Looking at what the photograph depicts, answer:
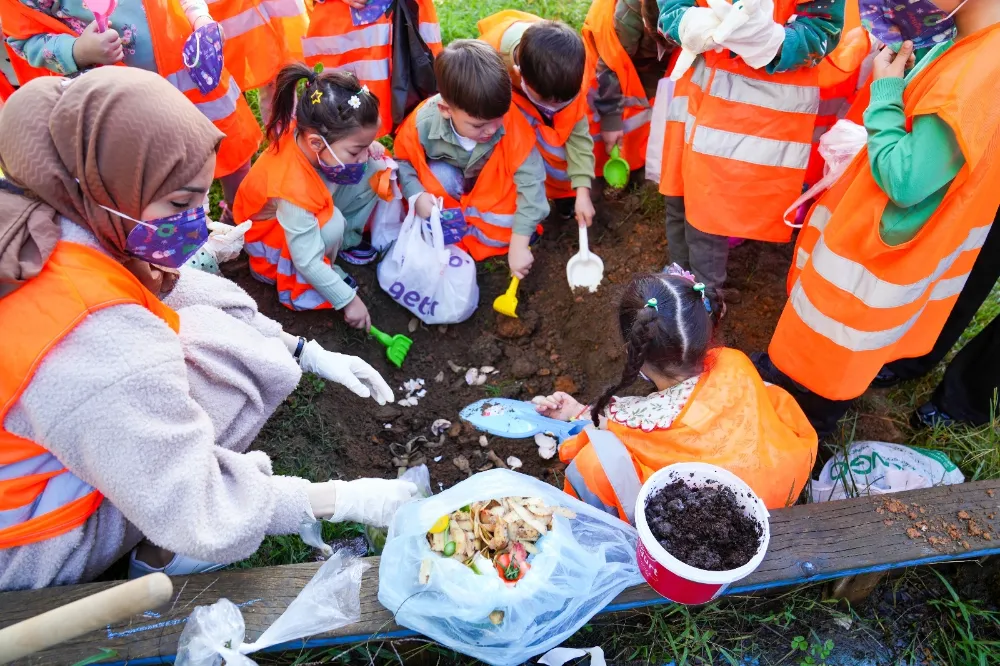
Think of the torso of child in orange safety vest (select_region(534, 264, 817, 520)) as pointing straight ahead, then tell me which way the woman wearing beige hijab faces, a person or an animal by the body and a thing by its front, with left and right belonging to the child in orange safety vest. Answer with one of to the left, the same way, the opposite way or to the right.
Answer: to the right

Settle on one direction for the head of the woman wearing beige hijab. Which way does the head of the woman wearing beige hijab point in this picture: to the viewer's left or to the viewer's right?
to the viewer's right

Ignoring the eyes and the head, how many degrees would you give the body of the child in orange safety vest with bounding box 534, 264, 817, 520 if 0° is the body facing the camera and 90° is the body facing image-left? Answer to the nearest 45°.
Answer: approximately 135°

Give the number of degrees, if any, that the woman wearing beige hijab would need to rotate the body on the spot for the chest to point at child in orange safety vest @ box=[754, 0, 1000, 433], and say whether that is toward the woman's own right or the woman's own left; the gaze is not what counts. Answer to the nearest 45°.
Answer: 0° — they already face them

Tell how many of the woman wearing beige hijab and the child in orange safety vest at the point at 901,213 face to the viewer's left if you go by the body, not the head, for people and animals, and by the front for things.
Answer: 1

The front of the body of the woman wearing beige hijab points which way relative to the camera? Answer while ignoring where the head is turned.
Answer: to the viewer's right

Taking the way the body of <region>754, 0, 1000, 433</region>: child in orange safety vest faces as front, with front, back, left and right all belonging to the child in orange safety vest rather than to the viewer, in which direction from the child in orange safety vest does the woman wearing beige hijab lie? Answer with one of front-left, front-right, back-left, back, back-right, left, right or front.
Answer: front-left

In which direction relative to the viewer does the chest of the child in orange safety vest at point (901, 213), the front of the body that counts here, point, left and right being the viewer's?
facing to the left of the viewer

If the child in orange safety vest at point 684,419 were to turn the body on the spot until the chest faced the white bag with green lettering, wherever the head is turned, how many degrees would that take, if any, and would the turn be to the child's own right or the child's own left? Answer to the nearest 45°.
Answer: approximately 90° to the child's own right

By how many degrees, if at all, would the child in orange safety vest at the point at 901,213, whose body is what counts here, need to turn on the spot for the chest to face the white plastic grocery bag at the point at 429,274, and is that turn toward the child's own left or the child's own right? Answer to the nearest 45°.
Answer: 0° — they already face it

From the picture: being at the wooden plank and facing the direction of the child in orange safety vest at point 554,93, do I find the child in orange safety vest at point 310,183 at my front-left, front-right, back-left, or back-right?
front-left
